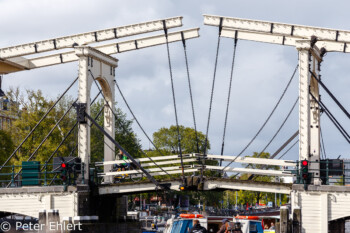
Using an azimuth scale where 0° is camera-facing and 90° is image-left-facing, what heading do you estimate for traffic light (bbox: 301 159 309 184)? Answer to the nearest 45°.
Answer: approximately 0°

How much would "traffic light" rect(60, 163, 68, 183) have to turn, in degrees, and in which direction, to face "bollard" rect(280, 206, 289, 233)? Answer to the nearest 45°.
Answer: approximately 45° to its left

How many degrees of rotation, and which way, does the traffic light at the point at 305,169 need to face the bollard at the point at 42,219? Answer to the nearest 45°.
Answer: approximately 90° to its right

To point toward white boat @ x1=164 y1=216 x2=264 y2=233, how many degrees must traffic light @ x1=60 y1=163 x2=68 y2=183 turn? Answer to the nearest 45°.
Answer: approximately 45° to its left
